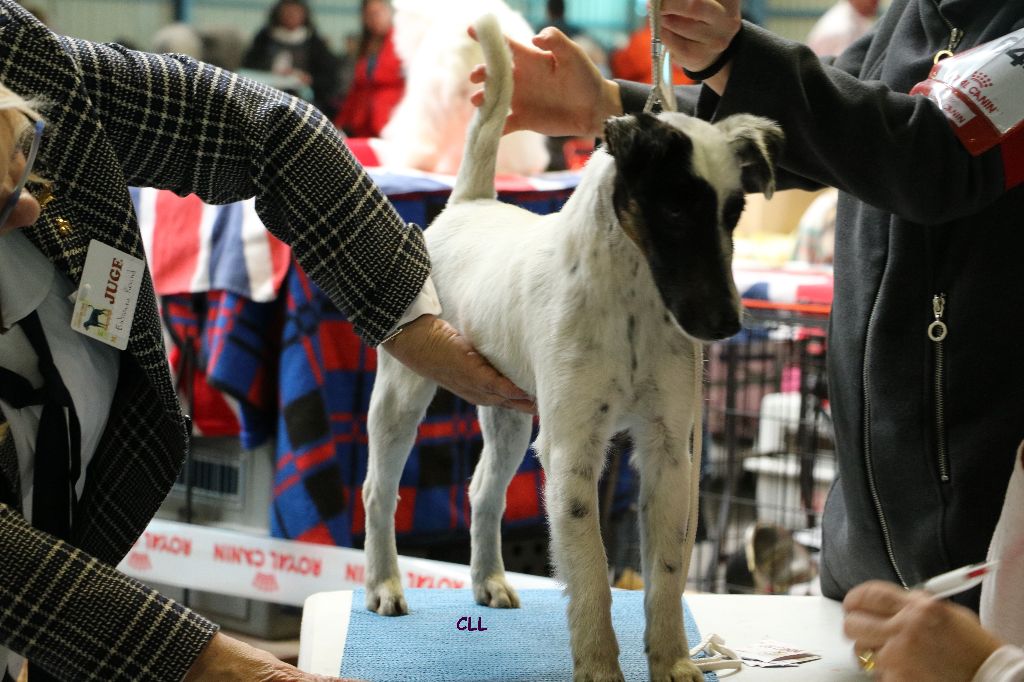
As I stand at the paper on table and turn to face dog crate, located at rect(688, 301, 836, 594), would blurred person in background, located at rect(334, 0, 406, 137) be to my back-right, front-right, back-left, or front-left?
front-left

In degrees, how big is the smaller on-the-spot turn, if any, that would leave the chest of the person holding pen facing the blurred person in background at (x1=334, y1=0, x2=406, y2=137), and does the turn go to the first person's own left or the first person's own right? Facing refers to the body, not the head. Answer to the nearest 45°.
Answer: approximately 45° to the first person's own right

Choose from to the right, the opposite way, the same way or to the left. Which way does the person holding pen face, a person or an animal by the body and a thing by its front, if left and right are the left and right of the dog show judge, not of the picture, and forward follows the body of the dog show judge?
the opposite way

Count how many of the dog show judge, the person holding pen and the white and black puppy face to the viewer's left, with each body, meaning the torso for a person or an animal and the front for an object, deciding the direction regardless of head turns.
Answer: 1

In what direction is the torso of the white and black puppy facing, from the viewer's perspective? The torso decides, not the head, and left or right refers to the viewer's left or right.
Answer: facing the viewer and to the right of the viewer

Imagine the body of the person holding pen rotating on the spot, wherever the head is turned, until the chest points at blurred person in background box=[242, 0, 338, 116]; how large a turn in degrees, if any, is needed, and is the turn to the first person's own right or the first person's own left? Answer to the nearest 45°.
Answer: approximately 45° to the first person's own right

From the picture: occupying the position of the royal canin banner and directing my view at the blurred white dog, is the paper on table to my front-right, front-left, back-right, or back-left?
back-right

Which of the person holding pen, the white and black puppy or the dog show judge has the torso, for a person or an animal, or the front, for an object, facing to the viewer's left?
the person holding pen

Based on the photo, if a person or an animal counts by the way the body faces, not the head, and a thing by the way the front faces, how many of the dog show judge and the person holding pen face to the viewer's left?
1

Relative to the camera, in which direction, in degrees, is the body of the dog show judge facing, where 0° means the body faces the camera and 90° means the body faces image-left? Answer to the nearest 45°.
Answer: approximately 315°

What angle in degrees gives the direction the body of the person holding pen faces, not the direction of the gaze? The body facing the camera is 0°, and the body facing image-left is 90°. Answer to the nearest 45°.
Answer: approximately 90°

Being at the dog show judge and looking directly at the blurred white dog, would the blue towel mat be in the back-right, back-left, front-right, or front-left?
front-right
